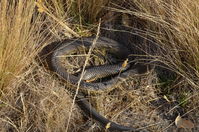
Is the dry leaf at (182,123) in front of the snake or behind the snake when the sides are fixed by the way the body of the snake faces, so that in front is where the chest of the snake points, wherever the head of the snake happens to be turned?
in front

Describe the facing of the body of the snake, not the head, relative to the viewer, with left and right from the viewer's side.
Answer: facing to the right of the viewer
